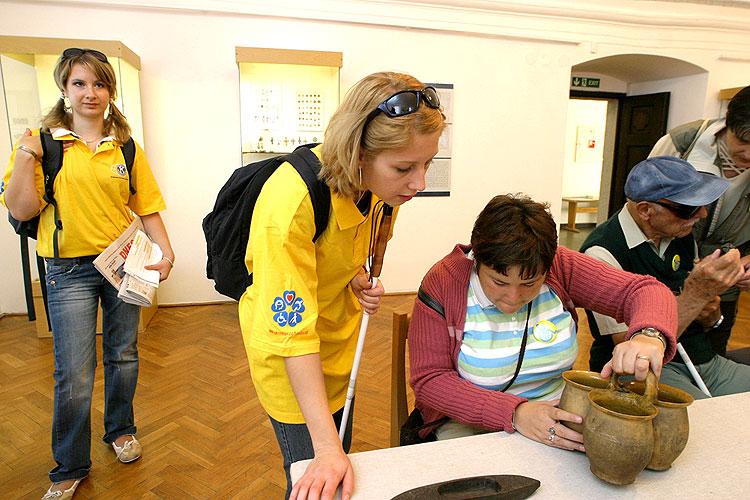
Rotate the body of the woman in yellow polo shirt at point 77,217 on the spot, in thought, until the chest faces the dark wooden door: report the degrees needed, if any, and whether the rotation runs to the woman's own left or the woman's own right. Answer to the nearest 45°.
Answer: approximately 90° to the woman's own left

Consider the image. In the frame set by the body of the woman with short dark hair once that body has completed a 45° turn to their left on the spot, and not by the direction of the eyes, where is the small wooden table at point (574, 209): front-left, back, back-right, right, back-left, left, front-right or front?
left

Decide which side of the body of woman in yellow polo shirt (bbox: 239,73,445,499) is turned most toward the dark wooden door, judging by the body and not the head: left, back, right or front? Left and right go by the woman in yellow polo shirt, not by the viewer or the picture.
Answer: left

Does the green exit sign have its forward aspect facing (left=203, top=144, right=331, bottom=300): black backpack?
yes

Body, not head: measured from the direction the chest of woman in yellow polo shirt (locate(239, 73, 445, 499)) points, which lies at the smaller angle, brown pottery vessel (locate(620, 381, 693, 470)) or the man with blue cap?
the brown pottery vessel

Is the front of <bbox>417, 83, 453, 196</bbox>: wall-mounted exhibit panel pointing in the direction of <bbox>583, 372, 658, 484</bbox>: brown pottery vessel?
yes

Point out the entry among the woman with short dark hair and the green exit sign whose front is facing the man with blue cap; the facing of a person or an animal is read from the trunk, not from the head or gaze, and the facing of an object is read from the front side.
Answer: the green exit sign

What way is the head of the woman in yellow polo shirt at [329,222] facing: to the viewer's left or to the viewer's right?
to the viewer's right

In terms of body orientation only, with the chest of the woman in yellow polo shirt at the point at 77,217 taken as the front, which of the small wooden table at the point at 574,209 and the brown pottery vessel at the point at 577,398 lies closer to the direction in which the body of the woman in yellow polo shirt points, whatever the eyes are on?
the brown pottery vessel

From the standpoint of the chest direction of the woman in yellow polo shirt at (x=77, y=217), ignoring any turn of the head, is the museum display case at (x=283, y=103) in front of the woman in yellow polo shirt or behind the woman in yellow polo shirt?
behind

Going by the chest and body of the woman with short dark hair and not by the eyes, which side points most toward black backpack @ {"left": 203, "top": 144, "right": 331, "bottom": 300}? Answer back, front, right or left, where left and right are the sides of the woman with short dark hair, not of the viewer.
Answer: right

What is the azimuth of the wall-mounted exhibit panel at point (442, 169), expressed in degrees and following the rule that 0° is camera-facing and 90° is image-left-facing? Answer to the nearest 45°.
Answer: approximately 0°

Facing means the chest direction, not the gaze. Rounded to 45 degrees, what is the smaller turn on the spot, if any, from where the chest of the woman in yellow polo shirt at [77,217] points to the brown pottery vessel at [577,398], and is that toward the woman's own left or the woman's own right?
approximately 45° to the woman's own left

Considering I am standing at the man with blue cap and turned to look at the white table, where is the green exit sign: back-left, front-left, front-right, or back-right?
back-right

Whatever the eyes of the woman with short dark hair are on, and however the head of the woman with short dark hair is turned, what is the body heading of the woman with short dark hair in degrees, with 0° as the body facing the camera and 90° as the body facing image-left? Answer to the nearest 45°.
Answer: approximately 315°
